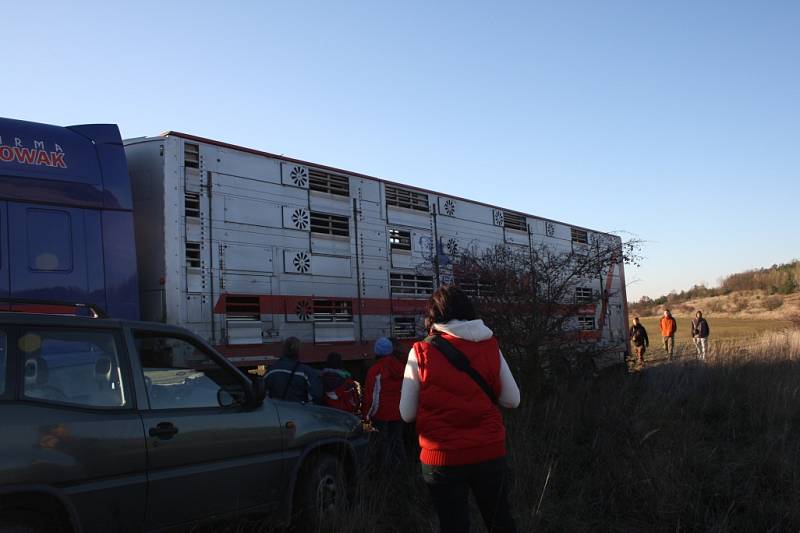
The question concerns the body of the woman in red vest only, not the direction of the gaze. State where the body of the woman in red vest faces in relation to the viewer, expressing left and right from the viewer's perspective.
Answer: facing away from the viewer

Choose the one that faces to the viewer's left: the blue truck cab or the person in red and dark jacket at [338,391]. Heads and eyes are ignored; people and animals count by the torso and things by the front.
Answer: the blue truck cab

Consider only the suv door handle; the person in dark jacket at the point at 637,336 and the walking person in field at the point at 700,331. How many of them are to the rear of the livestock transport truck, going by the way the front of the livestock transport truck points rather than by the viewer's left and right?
2

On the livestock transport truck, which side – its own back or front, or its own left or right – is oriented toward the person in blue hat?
left

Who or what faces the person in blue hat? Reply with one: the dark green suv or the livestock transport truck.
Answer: the dark green suv

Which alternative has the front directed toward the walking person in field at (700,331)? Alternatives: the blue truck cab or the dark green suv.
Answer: the dark green suv

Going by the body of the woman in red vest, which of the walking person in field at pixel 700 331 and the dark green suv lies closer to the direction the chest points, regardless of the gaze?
the walking person in field

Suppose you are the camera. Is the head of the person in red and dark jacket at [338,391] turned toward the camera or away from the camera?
away from the camera

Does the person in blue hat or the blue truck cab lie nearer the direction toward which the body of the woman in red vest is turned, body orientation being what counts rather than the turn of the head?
the person in blue hat

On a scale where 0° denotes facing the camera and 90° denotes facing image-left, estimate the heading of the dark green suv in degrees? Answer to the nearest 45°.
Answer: approximately 225°

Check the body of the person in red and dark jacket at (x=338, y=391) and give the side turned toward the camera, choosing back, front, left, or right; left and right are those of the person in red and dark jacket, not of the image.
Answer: back

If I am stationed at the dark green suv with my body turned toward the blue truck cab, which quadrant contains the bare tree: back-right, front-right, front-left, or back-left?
front-right

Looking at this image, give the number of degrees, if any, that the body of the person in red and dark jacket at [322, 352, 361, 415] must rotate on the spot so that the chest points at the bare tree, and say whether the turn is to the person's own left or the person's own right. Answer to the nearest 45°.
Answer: approximately 45° to the person's own right

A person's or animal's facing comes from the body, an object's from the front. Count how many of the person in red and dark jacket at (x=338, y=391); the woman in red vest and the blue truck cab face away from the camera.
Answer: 2

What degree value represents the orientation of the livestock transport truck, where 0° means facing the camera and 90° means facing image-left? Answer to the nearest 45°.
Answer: approximately 45°

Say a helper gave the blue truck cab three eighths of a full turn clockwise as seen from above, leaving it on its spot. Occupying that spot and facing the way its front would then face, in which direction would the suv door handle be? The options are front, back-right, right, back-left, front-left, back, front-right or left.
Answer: back-right

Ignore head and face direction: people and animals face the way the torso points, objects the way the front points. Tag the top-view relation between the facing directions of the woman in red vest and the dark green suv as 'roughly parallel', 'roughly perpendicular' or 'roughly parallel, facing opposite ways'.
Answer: roughly perpendicular
